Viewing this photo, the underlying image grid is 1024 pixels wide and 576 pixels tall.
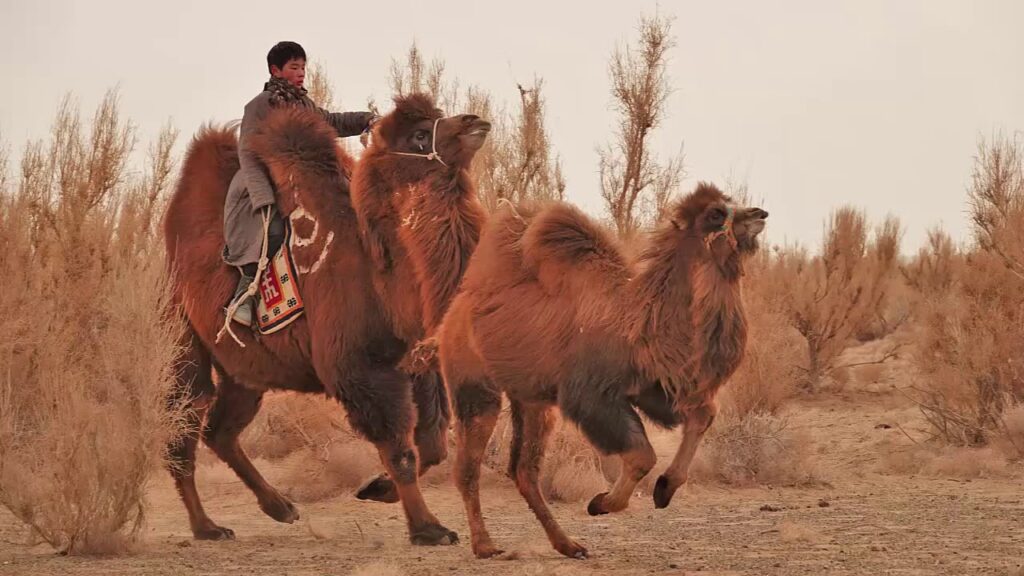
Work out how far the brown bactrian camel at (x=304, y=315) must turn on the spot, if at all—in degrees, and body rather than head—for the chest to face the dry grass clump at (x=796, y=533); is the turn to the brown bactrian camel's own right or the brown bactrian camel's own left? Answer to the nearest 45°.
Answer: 0° — it already faces it

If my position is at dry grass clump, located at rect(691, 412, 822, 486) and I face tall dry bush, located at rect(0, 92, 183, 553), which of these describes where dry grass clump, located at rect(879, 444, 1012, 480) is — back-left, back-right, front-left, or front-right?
back-left

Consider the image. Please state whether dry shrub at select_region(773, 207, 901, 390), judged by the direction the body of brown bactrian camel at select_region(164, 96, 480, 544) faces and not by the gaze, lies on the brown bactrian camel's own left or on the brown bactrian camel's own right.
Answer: on the brown bactrian camel's own left

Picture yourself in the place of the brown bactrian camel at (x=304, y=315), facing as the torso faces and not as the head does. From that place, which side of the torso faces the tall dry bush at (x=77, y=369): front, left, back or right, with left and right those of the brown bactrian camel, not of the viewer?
back

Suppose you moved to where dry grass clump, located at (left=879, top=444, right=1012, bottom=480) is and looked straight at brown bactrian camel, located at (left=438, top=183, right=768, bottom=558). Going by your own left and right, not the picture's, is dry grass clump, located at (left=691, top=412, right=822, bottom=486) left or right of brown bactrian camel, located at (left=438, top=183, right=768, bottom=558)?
right

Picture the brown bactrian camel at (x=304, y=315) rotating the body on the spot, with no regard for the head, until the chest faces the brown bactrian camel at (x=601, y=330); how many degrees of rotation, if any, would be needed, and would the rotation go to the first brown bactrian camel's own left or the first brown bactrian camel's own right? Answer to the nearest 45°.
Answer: approximately 45° to the first brown bactrian camel's own right

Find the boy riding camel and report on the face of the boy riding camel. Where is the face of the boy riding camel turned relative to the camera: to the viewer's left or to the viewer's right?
to the viewer's right

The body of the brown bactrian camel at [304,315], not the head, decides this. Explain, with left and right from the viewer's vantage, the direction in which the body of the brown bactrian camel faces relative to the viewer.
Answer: facing to the right of the viewer
